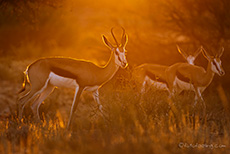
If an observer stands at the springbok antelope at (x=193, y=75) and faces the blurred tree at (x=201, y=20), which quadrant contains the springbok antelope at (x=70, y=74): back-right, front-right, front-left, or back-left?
back-left

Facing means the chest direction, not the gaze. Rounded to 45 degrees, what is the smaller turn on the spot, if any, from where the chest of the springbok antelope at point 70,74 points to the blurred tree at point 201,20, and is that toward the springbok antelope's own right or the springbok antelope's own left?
approximately 45° to the springbok antelope's own left

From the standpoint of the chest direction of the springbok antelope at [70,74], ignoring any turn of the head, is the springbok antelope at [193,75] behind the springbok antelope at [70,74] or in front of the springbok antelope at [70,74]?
in front

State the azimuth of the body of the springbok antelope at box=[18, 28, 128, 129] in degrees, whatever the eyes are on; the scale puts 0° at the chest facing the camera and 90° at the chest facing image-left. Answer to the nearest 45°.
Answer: approximately 270°
